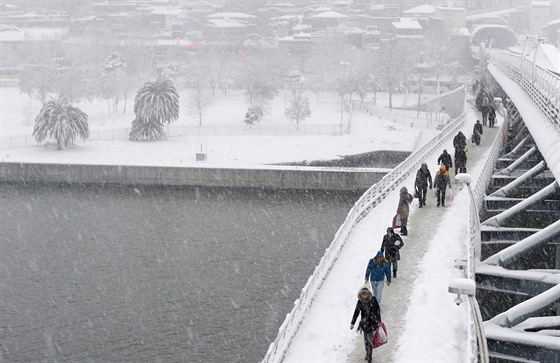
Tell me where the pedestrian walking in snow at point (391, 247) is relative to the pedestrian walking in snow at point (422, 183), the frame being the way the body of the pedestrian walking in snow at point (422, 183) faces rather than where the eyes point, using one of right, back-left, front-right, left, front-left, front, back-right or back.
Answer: front

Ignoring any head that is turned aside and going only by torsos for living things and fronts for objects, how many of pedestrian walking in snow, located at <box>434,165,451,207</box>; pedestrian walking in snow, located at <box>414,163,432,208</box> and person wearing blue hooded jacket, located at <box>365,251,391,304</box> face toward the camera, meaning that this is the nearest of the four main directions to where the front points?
3

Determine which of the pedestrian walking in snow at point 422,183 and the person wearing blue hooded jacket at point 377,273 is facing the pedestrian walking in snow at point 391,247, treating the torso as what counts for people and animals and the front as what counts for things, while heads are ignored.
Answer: the pedestrian walking in snow at point 422,183

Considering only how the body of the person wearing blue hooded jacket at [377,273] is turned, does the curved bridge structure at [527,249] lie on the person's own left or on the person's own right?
on the person's own left

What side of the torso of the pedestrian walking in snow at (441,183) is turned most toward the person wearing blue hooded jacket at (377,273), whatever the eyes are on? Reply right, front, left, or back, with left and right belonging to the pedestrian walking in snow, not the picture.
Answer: front

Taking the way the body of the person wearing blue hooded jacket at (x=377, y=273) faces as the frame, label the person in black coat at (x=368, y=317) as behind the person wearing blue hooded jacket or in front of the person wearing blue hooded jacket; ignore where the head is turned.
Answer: in front

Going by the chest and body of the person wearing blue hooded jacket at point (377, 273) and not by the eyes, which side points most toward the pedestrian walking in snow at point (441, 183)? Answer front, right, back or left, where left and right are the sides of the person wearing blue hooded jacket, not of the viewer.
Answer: back

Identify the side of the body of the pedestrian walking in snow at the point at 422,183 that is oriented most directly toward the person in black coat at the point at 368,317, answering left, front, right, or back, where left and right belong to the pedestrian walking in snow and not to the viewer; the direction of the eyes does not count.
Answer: front

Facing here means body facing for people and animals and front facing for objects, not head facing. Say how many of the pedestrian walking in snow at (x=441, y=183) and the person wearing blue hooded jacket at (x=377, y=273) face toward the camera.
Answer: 2

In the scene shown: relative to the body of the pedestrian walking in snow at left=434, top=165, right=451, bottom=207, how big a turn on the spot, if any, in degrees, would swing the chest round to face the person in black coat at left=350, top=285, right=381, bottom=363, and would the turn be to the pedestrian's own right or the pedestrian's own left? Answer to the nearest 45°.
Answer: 0° — they already face them

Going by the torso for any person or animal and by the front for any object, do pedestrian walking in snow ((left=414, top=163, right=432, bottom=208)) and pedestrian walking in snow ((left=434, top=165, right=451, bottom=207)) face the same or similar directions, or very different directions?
same or similar directions

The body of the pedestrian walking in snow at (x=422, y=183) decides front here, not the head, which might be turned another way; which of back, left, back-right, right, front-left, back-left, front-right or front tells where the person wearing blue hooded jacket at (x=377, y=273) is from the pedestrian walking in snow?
front

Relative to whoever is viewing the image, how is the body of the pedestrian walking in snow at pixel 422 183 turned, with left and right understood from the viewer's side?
facing the viewer

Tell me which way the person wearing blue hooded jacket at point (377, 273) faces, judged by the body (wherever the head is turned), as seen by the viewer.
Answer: toward the camera

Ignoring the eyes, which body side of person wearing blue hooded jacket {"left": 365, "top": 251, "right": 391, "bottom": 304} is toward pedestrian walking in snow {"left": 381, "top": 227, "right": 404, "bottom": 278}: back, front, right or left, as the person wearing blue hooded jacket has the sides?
back

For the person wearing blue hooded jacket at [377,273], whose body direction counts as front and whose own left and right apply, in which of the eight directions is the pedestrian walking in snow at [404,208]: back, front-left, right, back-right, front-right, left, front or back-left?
back
